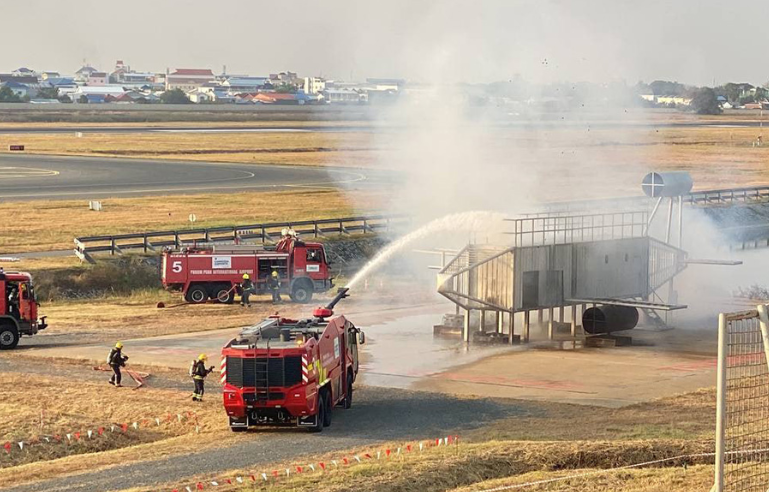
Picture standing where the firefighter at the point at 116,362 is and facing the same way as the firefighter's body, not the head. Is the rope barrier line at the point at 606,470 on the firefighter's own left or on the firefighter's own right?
on the firefighter's own right

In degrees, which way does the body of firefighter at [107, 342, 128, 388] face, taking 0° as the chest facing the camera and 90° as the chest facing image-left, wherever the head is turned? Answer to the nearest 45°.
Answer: approximately 270°

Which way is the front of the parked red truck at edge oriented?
to the viewer's right

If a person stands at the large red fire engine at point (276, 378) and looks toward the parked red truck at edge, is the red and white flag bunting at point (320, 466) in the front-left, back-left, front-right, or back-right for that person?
back-left

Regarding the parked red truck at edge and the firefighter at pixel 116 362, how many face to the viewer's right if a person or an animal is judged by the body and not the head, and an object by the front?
2

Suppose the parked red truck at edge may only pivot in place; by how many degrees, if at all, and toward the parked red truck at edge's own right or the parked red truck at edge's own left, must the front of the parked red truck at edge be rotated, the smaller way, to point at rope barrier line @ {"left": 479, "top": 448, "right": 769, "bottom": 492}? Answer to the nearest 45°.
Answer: approximately 45° to the parked red truck at edge's own right

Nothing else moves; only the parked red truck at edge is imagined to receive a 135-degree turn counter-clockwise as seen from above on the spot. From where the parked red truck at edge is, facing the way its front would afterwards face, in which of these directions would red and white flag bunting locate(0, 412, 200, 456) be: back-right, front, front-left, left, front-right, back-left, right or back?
back-left

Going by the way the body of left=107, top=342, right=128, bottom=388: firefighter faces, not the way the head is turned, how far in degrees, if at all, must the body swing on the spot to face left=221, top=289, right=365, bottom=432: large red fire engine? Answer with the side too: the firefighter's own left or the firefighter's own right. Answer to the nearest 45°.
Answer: approximately 45° to the firefighter's own right
